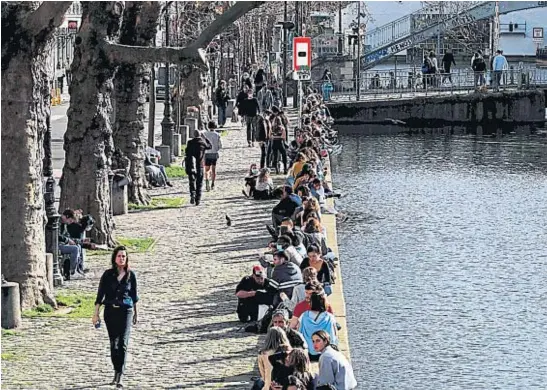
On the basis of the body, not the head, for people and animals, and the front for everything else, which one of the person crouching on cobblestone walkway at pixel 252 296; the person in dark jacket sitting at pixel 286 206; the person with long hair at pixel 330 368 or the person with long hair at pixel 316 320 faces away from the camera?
the person with long hair at pixel 316 320

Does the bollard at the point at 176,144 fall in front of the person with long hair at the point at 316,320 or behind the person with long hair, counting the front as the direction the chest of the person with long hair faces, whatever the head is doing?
in front

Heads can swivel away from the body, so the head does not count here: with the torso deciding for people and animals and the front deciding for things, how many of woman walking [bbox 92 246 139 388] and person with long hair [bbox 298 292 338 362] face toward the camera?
1

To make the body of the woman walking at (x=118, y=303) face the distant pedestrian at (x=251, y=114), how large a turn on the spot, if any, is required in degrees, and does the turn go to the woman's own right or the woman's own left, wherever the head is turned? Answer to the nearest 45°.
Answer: approximately 180°

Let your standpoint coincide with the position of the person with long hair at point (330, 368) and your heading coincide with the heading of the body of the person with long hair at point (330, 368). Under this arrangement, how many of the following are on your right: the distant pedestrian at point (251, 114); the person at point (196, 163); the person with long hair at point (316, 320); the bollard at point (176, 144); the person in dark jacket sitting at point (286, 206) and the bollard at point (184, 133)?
6

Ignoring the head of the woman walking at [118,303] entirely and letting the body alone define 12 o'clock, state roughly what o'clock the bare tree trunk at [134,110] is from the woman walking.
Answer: The bare tree trunk is roughly at 6 o'clock from the woman walking.

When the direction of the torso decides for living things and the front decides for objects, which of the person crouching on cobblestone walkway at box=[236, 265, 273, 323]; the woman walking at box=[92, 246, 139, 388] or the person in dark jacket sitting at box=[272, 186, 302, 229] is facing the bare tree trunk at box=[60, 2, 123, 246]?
the person in dark jacket sitting at box=[272, 186, 302, 229]

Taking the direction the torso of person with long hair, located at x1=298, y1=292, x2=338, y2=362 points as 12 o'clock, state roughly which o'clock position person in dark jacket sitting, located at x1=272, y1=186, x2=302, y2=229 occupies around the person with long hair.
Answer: The person in dark jacket sitting is roughly at 12 o'clock from the person with long hair.

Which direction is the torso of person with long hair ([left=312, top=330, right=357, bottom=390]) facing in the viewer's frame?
to the viewer's left

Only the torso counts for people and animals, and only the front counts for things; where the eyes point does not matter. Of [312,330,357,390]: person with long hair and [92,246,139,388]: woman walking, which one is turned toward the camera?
the woman walking

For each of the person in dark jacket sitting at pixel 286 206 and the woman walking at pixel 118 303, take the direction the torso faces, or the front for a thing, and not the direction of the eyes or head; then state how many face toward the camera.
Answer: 1

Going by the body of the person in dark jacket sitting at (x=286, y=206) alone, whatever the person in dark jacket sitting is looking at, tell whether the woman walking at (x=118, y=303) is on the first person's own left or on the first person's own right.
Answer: on the first person's own left
